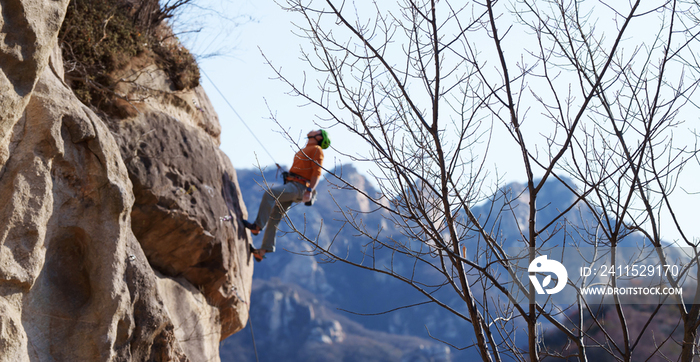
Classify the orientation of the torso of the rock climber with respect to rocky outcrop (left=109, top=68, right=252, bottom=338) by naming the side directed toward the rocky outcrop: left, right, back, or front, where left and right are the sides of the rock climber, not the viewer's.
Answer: front

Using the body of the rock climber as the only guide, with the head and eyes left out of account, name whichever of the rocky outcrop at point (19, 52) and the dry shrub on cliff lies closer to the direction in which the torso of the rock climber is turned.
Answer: the dry shrub on cliff

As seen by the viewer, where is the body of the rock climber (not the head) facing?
to the viewer's left

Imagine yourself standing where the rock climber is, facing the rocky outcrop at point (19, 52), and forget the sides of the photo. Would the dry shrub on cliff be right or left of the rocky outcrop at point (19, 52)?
right

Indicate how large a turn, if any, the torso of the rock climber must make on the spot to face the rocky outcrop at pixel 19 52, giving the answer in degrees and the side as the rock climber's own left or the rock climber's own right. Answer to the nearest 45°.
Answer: approximately 45° to the rock climber's own left

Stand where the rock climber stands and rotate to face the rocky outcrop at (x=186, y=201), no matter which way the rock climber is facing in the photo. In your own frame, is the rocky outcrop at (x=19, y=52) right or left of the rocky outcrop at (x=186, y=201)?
left
